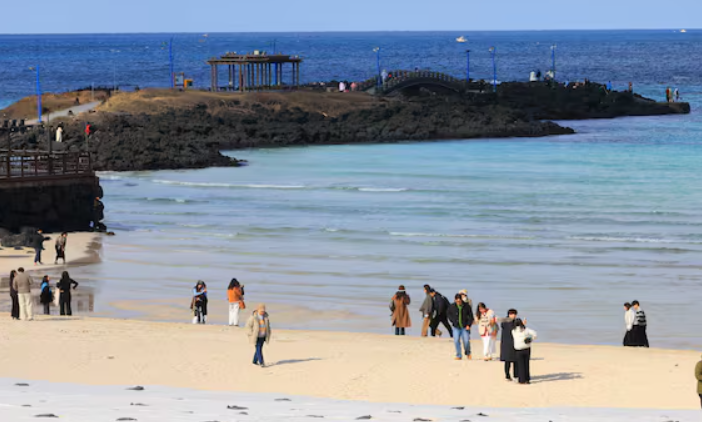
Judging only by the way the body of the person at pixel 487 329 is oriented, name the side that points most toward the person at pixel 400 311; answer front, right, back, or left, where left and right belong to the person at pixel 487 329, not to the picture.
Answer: right

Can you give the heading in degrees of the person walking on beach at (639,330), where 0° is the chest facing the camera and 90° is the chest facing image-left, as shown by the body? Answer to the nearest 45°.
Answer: approximately 90°

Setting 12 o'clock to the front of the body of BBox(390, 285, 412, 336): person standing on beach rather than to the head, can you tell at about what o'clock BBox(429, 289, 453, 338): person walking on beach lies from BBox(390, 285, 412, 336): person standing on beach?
BBox(429, 289, 453, 338): person walking on beach is roughly at 4 o'clock from BBox(390, 285, 412, 336): person standing on beach.

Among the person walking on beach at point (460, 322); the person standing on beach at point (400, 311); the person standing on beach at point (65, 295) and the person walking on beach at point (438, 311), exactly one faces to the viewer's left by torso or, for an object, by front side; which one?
the person walking on beach at point (438, 311)

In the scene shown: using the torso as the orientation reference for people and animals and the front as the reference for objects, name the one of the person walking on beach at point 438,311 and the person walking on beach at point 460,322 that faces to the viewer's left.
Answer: the person walking on beach at point 438,311

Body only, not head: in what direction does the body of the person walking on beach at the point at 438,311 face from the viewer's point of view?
to the viewer's left

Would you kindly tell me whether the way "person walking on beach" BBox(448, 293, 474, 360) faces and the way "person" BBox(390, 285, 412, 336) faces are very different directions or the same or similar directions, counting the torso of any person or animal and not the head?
very different directions
